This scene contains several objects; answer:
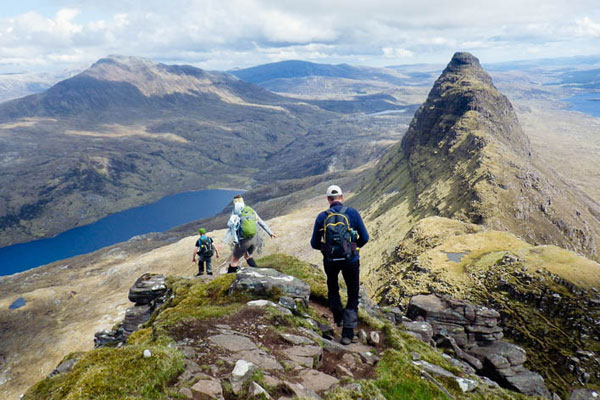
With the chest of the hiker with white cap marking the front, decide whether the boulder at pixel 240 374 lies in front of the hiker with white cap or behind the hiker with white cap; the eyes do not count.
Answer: behind

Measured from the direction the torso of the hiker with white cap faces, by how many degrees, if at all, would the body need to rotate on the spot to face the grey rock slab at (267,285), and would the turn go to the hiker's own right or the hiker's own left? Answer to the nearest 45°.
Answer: approximately 45° to the hiker's own left

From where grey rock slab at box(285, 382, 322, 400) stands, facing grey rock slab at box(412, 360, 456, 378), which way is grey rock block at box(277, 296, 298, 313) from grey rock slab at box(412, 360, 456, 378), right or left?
left

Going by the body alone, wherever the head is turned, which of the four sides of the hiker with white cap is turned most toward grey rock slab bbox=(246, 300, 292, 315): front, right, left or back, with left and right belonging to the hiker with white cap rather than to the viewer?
left

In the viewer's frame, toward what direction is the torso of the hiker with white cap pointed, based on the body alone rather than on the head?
away from the camera

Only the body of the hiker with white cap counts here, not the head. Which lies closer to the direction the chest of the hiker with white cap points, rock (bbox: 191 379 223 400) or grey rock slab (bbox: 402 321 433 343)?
the grey rock slab

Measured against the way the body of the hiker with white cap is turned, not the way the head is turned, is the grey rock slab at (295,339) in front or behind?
behind

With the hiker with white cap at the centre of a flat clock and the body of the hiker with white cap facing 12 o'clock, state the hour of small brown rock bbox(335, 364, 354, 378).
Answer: The small brown rock is roughly at 6 o'clock from the hiker with white cap.

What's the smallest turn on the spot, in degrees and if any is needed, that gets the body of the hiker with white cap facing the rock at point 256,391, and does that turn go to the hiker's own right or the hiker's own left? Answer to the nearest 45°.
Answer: approximately 180°

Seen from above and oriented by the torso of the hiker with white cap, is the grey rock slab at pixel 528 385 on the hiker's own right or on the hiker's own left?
on the hiker's own right
